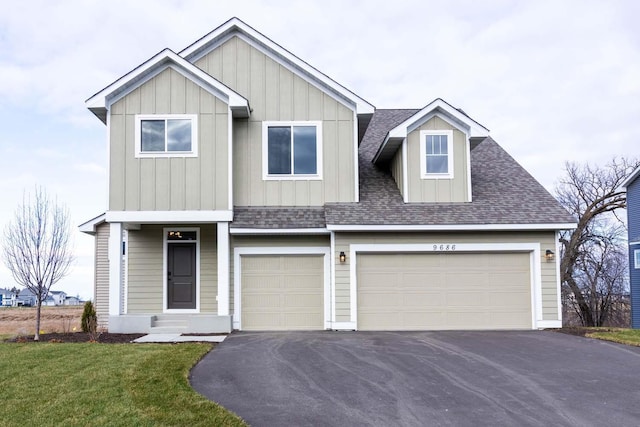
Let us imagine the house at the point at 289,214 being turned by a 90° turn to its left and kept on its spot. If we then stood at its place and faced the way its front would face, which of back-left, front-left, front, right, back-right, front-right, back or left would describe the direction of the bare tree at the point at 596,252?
front-left

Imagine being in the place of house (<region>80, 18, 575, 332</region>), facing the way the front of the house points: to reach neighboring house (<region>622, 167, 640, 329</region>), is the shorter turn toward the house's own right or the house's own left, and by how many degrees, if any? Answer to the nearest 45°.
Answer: approximately 135° to the house's own left

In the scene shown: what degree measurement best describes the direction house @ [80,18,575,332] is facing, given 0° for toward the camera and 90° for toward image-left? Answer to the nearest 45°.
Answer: approximately 0°
